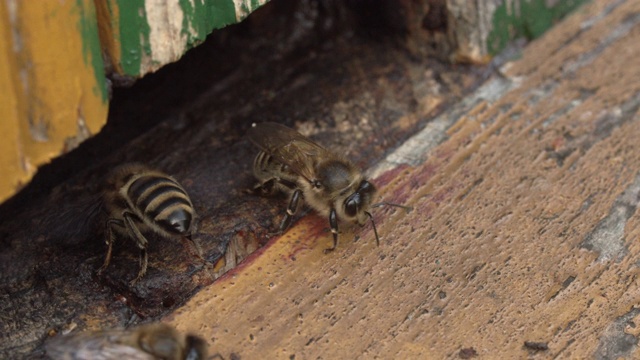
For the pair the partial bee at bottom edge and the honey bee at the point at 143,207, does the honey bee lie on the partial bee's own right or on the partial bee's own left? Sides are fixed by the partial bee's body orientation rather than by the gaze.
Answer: on the partial bee's own left

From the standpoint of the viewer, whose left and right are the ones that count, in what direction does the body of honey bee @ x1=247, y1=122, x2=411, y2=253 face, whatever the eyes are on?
facing the viewer and to the right of the viewer

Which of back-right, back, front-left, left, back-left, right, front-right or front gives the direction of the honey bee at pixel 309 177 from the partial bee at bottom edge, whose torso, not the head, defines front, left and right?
front-left

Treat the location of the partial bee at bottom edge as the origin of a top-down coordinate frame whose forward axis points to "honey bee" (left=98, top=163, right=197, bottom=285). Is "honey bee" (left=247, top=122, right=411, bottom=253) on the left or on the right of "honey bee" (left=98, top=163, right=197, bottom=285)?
right

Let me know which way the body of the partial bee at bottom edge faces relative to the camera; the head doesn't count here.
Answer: to the viewer's right

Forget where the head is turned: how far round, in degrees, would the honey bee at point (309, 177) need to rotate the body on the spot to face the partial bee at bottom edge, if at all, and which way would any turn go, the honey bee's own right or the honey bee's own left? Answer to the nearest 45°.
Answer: approximately 90° to the honey bee's own right
